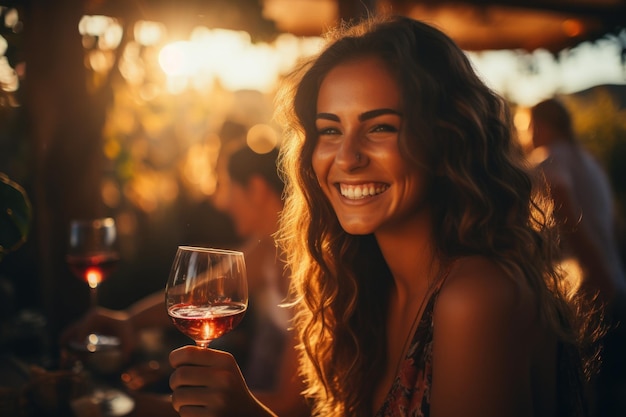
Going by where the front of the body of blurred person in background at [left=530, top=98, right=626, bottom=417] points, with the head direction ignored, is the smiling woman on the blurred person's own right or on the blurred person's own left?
on the blurred person's own left

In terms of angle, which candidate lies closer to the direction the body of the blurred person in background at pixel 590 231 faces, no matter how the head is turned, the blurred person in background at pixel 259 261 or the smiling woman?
the blurred person in background

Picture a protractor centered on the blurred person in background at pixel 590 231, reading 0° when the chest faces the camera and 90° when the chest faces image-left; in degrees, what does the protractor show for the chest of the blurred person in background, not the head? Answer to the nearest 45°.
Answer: approximately 90°

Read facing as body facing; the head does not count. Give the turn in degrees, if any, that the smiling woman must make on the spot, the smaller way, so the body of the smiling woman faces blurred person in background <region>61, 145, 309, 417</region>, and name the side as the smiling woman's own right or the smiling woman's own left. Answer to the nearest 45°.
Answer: approximately 90° to the smiling woman's own right

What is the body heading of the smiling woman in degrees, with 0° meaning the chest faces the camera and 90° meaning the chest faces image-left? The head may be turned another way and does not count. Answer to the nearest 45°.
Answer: approximately 45°

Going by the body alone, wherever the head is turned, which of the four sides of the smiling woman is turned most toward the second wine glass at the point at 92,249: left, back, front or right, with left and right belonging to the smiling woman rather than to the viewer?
right

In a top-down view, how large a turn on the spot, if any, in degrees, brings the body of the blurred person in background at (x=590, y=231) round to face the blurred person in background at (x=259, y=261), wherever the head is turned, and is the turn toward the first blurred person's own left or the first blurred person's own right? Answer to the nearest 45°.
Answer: approximately 45° to the first blurred person's own left

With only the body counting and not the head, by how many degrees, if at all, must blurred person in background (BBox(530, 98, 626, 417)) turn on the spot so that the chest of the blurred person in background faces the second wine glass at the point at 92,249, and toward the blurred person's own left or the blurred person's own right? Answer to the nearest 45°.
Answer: approximately 45° to the blurred person's own left
